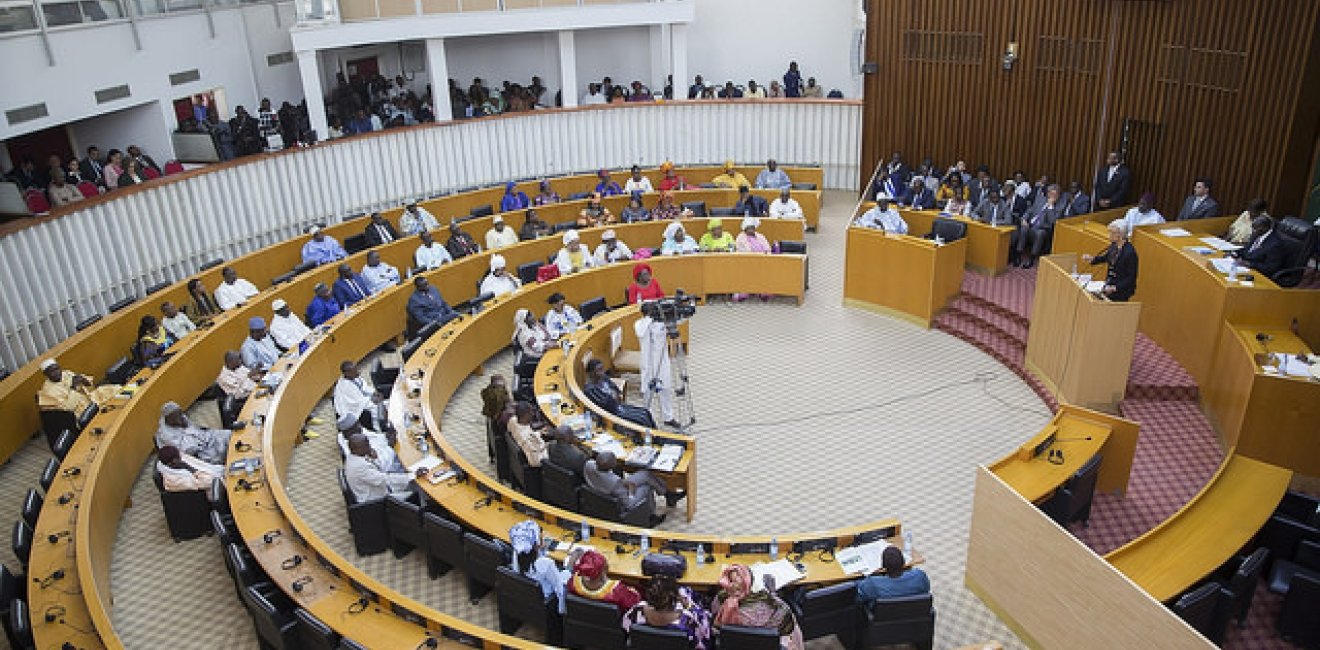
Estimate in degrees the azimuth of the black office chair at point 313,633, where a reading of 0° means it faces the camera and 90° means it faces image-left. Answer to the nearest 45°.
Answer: approximately 225°

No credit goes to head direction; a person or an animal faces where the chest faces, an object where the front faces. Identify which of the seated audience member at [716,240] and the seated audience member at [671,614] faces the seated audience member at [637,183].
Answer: the seated audience member at [671,614]

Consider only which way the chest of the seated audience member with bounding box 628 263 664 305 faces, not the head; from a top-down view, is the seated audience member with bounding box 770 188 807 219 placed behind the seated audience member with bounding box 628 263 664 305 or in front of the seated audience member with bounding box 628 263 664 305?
behind

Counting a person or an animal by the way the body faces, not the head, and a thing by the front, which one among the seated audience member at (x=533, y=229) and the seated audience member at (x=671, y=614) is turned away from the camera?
the seated audience member at (x=671, y=614)

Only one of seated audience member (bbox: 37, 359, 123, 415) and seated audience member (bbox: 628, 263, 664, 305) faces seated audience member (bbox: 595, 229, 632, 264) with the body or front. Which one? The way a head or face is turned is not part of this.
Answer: seated audience member (bbox: 37, 359, 123, 415)

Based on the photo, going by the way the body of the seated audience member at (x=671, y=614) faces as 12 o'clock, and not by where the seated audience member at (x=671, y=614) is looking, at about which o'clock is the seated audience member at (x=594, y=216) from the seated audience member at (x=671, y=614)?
the seated audience member at (x=594, y=216) is roughly at 12 o'clock from the seated audience member at (x=671, y=614).

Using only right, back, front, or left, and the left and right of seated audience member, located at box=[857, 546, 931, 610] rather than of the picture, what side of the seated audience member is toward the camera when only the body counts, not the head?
back

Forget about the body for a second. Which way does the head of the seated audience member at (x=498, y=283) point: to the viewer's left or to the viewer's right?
to the viewer's right

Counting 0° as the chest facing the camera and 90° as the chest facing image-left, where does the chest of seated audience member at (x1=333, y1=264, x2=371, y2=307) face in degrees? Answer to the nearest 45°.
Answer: approximately 315°
